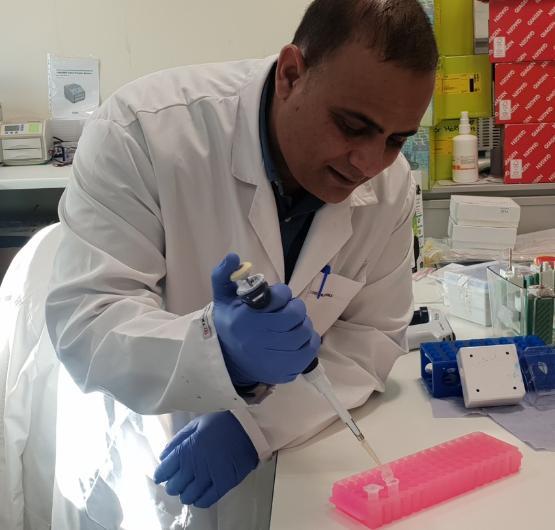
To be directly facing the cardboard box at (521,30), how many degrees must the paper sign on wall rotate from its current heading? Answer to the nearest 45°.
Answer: approximately 45° to its left

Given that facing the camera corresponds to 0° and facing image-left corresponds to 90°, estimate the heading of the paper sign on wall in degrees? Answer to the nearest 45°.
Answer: approximately 0°

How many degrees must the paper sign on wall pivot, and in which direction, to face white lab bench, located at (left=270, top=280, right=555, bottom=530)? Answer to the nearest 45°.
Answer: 0° — it already faces it

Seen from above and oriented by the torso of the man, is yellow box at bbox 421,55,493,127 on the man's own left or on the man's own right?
on the man's own left

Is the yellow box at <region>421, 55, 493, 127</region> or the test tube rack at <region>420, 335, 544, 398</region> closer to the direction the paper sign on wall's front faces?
the test tube rack

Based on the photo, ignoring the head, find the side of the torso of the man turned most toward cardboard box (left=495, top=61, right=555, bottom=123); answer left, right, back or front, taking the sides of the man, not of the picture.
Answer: left
